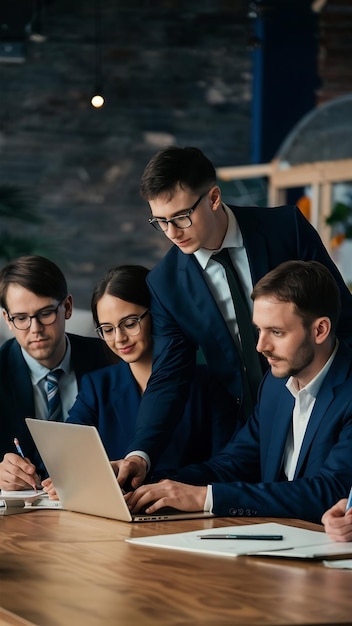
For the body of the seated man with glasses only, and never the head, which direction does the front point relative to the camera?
toward the camera

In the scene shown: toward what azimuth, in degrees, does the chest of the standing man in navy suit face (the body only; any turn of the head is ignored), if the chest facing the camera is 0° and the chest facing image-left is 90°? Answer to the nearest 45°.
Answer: approximately 45°

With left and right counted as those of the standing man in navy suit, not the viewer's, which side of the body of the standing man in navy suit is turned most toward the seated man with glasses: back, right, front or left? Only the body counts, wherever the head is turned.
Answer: right

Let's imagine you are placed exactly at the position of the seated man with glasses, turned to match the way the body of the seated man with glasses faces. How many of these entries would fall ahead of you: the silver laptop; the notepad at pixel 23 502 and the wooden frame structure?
2

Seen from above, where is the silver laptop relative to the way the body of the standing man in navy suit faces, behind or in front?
in front

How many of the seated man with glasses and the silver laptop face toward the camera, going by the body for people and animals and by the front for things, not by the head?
1

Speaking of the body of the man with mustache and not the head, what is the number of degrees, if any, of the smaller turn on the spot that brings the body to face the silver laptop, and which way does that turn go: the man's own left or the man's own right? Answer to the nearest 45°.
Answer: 0° — they already face it

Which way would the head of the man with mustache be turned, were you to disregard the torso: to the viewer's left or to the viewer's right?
to the viewer's left
